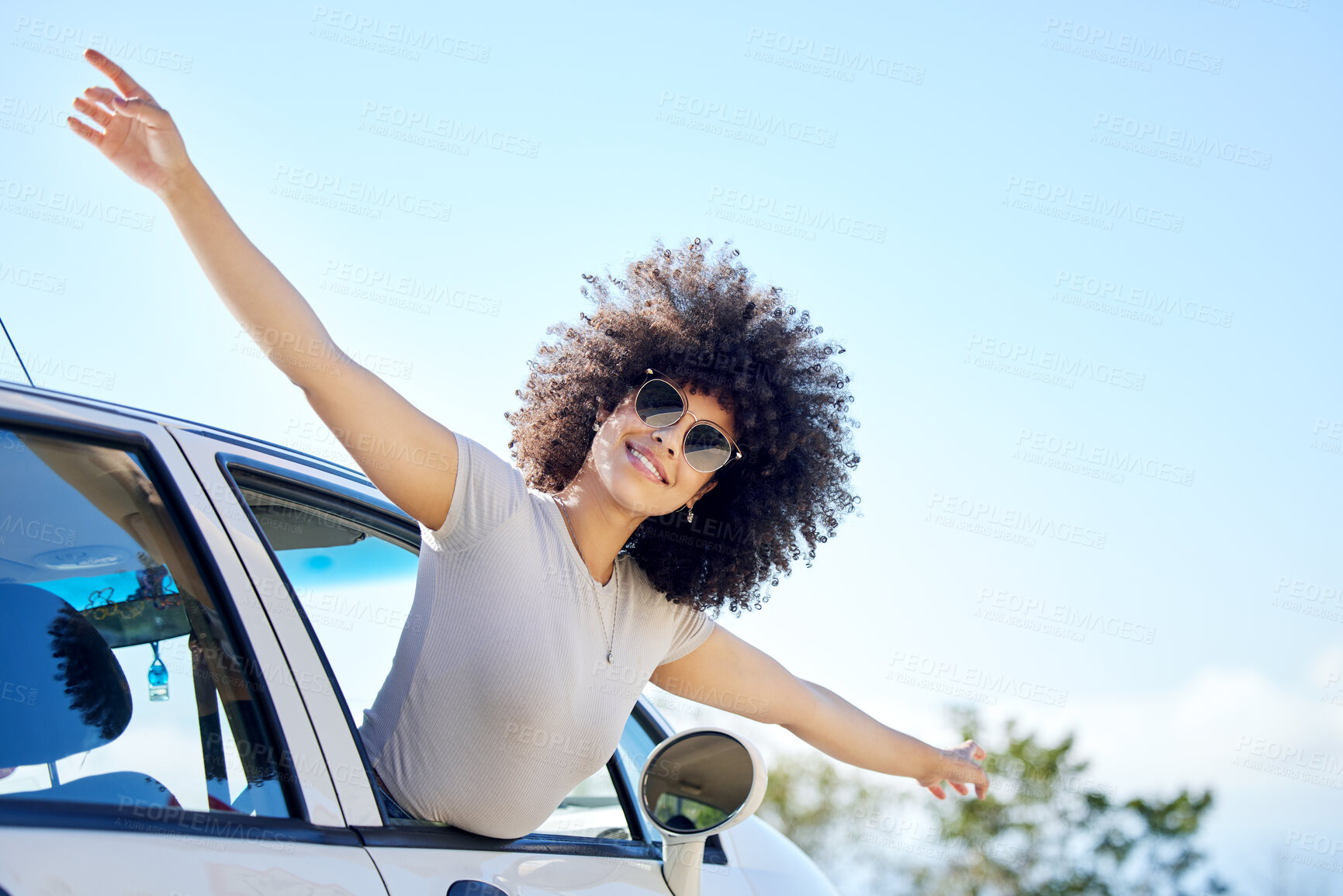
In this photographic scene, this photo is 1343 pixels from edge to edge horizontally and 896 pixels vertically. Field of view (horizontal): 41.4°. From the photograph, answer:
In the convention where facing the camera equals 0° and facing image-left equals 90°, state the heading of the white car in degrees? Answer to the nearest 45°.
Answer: approximately 225°
